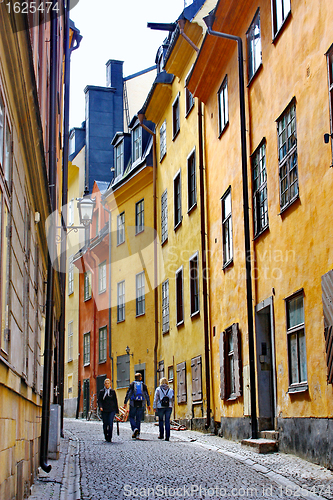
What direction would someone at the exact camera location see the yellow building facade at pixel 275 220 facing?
facing to the left of the viewer

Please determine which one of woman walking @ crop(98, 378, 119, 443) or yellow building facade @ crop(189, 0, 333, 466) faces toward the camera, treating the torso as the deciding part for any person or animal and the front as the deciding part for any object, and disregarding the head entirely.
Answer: the woman walking

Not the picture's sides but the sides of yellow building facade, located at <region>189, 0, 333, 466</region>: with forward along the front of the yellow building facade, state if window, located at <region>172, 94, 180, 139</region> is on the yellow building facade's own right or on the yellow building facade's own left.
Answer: on the yellow building facade's own right

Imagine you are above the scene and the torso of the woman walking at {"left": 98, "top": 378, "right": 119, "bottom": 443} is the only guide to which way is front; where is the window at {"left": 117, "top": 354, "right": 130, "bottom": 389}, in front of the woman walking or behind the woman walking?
behind

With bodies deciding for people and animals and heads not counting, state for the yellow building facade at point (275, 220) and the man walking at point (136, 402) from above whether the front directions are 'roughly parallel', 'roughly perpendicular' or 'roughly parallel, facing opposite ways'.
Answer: roughly perpendicular

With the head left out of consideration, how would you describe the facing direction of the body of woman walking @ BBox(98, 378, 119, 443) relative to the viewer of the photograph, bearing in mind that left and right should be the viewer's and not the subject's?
facing the viewer

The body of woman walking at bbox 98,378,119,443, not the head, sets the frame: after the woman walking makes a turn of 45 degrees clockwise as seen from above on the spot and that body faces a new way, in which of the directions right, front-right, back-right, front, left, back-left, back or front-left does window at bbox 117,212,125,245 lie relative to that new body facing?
back-right

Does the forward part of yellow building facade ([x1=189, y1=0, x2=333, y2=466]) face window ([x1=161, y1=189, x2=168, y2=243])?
no

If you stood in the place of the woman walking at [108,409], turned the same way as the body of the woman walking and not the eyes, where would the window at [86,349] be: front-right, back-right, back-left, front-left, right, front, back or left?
back
